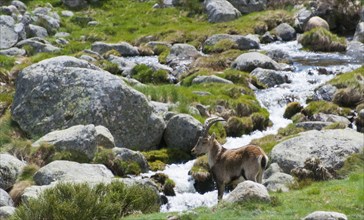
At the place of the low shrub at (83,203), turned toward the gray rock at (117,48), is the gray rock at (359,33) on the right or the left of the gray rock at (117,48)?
right

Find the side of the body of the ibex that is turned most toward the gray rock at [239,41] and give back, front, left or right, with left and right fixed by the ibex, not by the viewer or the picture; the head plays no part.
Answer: right

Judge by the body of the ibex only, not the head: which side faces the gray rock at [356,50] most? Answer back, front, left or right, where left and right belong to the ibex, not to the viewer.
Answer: right

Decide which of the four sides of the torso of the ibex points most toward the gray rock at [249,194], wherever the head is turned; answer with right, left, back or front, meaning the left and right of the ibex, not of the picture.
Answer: left

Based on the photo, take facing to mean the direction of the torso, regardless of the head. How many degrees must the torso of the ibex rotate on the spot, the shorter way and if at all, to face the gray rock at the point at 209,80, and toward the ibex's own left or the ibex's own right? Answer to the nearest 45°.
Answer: approximately 90° to the ibex's own right

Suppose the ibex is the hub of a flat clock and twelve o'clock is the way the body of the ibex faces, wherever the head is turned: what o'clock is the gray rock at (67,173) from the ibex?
The gray rock is roughly at 12 o'clock from the ibex.

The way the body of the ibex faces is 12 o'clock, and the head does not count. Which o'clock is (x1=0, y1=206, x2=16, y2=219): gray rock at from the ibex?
The gray rock is roughly at 11 o'clock from the ibex.

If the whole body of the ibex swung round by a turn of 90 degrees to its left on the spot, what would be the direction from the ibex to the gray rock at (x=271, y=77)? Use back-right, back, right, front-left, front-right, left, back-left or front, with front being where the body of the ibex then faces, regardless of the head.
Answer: back

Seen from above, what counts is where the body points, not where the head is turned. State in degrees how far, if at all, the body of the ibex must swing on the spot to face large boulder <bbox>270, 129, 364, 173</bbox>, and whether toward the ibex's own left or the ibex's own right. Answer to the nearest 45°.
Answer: approximately 135° to the ibex's own right

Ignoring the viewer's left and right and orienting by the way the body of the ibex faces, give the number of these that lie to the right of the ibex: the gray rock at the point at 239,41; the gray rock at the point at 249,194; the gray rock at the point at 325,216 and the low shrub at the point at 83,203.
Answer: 1

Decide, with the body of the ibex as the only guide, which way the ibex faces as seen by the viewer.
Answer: to the viewer's left

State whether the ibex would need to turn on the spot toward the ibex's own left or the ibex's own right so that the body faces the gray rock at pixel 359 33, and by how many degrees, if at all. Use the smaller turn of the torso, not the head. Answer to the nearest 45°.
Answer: approximately 90° to the ibex's own right

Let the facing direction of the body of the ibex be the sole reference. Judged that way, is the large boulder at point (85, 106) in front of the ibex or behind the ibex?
in front

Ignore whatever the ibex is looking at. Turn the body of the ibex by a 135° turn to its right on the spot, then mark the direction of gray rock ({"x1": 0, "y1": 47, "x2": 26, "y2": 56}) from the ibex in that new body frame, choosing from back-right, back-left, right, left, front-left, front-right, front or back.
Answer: left

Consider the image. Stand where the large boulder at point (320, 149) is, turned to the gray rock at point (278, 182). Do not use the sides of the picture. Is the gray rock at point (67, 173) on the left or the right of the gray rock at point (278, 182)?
right

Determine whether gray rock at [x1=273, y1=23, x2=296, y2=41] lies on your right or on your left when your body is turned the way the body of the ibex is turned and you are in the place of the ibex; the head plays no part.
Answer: on your right

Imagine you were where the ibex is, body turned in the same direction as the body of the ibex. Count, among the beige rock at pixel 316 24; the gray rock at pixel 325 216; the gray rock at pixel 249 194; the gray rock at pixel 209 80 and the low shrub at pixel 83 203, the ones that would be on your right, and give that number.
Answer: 2

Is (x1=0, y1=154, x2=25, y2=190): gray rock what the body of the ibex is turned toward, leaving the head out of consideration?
yes
